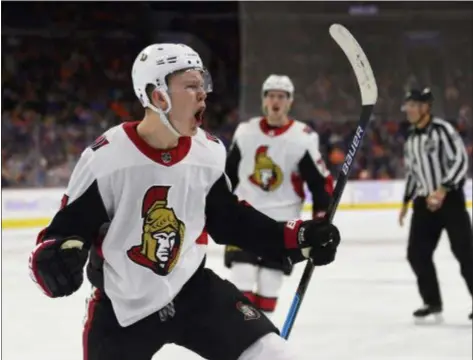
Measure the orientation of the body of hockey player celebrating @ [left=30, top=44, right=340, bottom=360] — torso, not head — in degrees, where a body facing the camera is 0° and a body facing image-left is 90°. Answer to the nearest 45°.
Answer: approximately 315°

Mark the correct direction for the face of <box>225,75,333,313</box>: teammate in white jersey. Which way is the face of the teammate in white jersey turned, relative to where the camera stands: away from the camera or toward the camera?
toward the camera

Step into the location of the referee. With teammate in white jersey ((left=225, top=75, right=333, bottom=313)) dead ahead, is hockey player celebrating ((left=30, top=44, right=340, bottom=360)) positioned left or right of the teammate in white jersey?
left

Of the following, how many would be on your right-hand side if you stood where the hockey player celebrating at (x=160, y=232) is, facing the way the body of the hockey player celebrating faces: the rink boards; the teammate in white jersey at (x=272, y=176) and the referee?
0

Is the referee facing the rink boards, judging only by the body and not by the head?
no

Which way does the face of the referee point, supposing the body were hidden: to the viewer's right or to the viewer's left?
to the viewer's left

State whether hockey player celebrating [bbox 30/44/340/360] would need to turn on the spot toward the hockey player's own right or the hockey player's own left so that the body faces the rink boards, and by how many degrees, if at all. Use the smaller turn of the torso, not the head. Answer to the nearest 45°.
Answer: approximately 135° to the hockey player's own left

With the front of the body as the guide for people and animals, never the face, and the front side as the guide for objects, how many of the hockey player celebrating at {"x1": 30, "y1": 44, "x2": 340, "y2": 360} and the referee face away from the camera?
0

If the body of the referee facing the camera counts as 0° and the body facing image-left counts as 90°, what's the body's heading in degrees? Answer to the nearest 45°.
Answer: approximately 45°

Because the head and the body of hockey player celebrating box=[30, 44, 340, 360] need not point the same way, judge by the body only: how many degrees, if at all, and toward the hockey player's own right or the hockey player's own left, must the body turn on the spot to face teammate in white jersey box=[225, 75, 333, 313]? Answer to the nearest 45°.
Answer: approximately 135° to the hockey player's own left

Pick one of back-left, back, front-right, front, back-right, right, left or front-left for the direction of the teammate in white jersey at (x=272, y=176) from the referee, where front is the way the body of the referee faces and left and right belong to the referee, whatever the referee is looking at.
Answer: front
